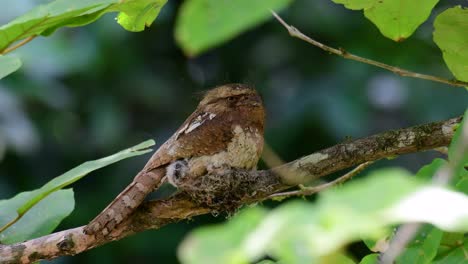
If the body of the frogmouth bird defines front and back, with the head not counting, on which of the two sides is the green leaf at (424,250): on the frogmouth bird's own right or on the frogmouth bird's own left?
on the frogmouth bird's own right

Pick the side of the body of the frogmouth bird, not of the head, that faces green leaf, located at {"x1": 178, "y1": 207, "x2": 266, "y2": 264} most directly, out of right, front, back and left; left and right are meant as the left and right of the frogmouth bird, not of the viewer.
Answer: right

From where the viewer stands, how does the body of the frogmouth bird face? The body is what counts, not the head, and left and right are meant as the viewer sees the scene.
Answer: facing to the right of the viewer

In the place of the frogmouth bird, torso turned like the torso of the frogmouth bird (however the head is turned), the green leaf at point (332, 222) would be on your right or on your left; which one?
on your right

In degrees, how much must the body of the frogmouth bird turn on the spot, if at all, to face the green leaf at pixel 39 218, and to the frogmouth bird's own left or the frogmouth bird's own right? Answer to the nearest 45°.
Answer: approximately 135° to the frogmouth bird's own right
